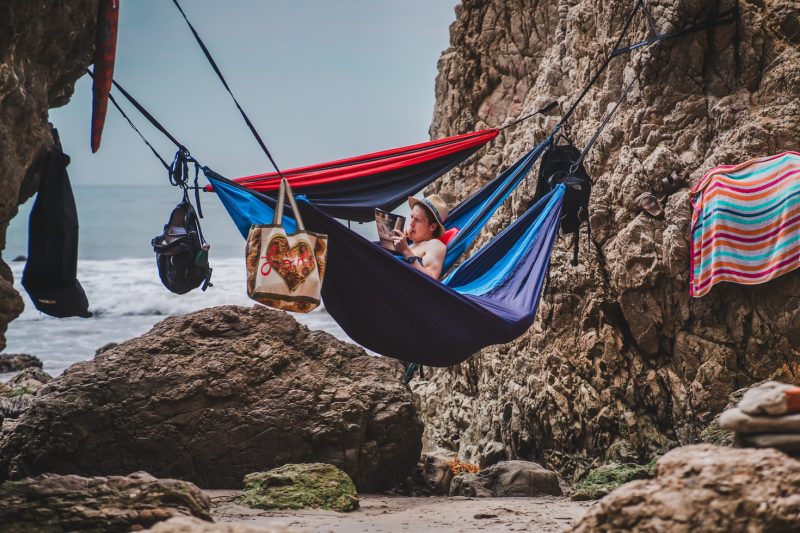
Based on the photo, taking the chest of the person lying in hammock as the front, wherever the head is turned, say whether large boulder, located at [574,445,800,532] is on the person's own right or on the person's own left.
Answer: on the person's own left

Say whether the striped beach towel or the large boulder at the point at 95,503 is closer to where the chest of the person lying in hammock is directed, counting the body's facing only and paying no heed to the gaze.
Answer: the large boulder
